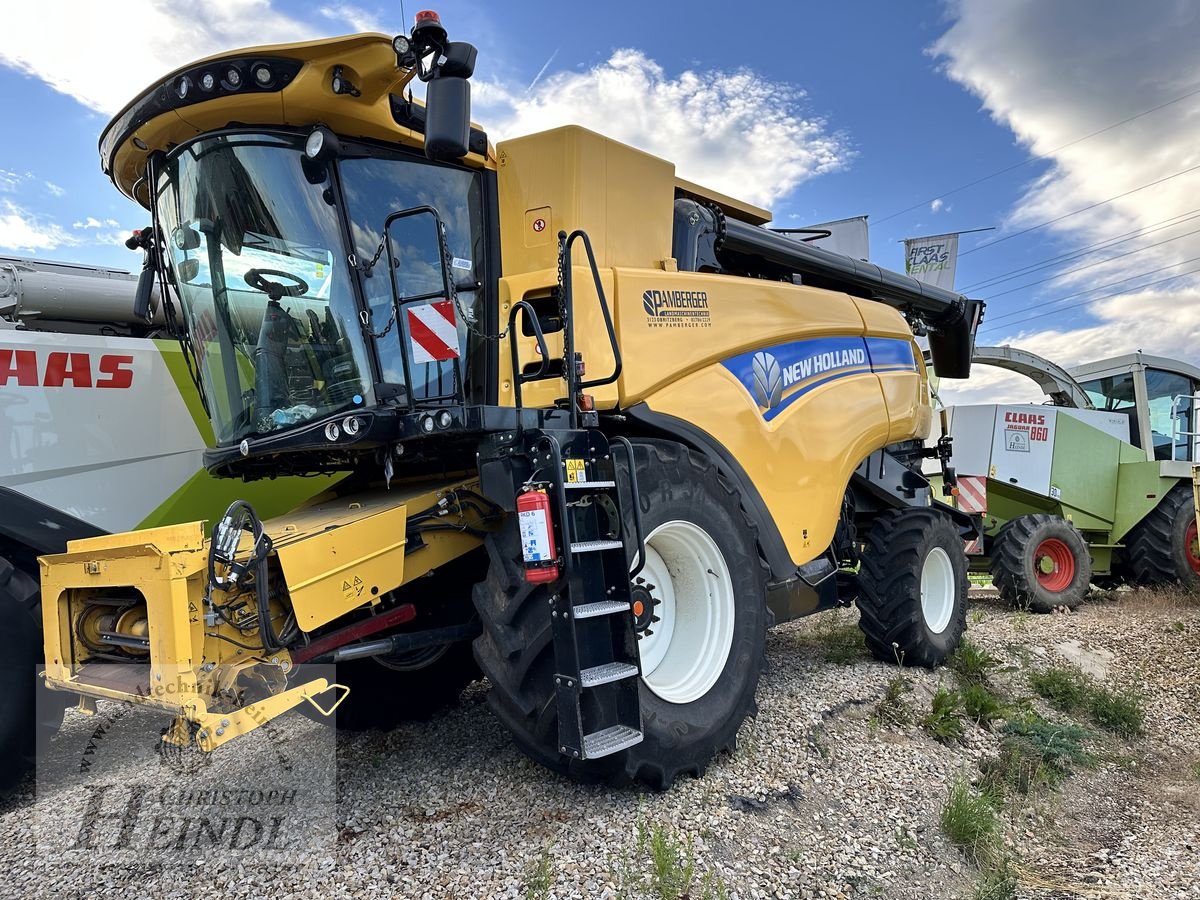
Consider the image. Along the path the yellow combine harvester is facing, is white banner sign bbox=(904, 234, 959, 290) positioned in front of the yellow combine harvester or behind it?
behind

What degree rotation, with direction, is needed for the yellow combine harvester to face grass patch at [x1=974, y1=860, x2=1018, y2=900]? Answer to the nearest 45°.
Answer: approximately 90° to its left

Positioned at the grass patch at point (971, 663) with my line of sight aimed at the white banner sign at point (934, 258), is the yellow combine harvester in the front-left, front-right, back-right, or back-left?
back-left

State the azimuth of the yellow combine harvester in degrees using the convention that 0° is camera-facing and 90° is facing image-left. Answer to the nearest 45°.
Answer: approximately 45°

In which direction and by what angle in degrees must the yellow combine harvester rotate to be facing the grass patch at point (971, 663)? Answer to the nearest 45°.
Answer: approximately 180°
